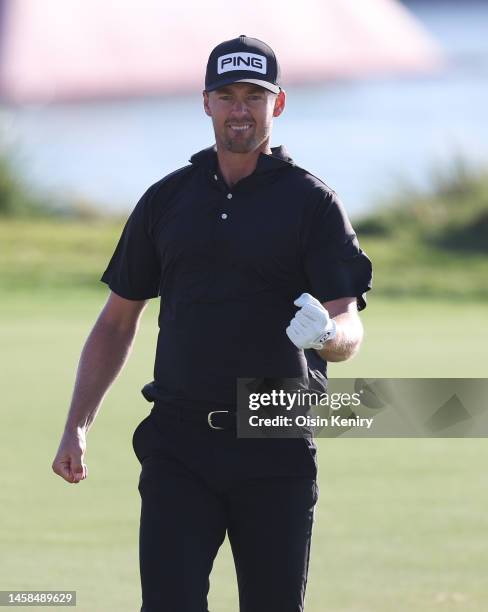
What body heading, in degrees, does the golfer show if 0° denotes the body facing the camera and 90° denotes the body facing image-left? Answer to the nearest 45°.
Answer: approximately 0°
